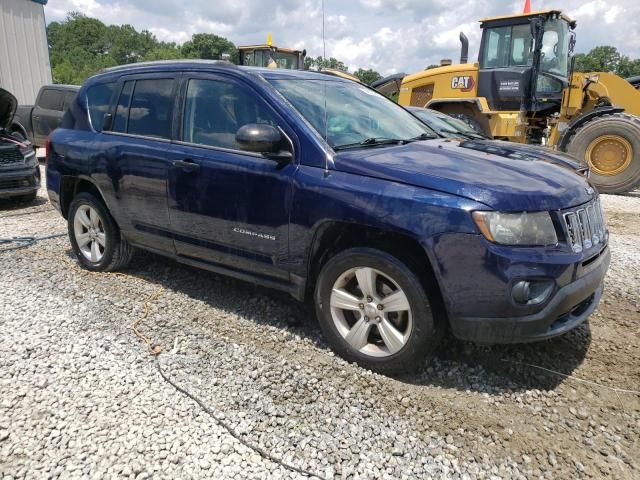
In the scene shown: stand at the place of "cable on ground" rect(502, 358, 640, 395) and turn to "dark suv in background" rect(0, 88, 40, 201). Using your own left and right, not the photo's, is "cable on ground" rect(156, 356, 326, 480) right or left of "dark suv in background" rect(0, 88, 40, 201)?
left

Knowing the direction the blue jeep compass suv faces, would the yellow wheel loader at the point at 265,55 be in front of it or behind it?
behind

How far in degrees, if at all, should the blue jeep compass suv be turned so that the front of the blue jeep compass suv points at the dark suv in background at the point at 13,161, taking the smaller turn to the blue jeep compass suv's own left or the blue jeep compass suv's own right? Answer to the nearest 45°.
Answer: approximately 180°

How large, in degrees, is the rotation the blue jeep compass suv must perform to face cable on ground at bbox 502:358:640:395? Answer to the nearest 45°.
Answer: approximately 45° to its left
